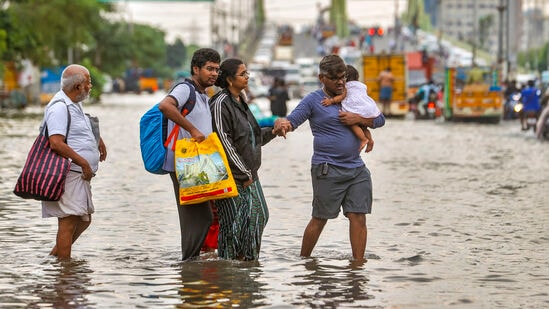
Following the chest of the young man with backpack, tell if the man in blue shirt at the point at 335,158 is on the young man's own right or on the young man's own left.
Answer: on the young man's own left

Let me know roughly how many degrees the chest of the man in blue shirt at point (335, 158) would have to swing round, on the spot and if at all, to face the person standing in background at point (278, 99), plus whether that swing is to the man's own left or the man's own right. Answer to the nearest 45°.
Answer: approximately 135° to the man's own left

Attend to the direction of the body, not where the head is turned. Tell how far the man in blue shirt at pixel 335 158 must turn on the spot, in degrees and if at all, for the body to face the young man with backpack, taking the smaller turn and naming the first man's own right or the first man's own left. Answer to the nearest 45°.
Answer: approximately 135° to the first man's own right

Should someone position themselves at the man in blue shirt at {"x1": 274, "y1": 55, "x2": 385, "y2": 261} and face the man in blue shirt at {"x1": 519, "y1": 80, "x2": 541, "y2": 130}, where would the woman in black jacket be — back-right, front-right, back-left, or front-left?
back-left

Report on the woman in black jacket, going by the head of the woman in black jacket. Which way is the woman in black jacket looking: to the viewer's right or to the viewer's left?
to the viewer's right

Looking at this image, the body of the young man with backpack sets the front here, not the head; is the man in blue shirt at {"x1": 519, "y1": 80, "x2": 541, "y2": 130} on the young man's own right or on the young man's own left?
on the young man's own left

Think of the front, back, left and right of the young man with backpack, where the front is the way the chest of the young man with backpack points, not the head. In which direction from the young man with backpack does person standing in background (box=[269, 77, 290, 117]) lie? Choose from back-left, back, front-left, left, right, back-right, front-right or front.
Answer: back-left
